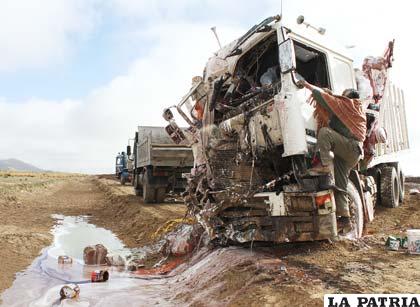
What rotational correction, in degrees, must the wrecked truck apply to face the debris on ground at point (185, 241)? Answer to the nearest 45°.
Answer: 0° — it already faces it

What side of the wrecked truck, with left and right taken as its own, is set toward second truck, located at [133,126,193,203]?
right

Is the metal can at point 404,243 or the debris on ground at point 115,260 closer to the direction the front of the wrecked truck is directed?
the debris on ground

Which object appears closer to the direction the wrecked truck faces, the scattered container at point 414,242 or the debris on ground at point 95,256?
the debris on ground
